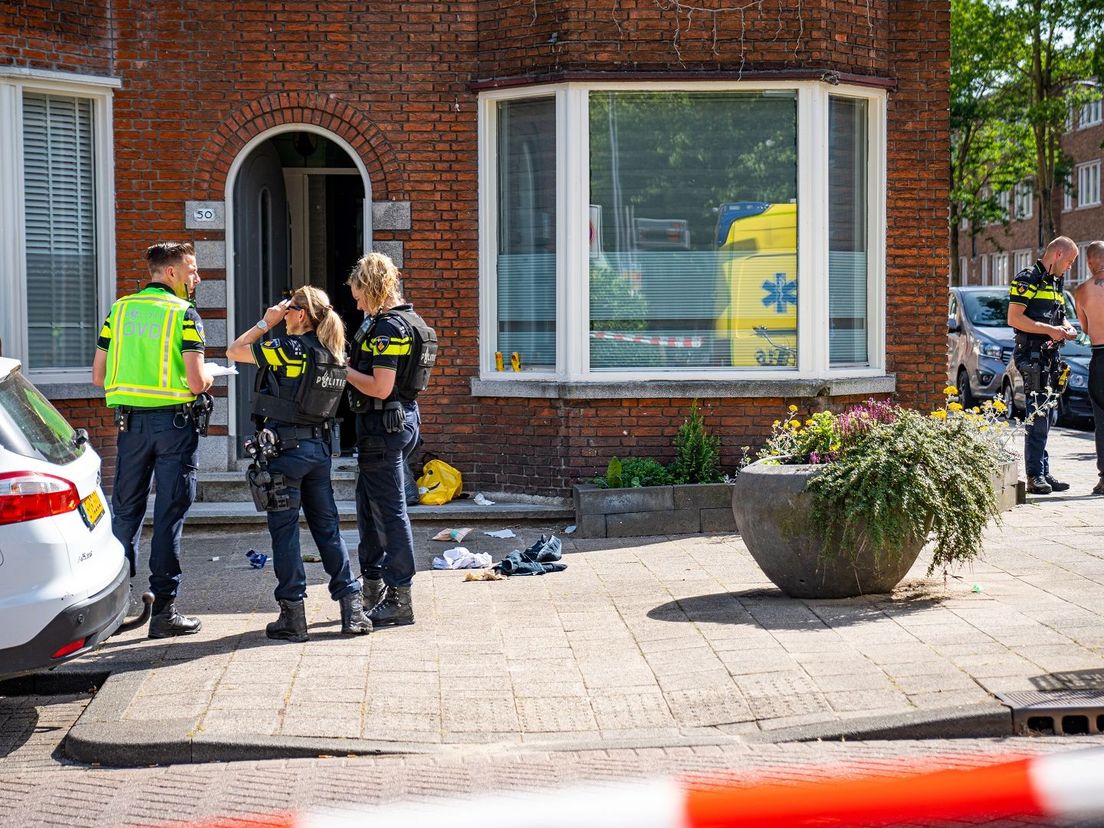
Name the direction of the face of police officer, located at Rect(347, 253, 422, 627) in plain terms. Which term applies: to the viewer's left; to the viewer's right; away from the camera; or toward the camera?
to the viewer's left

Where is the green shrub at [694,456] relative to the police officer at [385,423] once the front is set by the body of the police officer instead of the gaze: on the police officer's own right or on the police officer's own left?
on the police officer's own right

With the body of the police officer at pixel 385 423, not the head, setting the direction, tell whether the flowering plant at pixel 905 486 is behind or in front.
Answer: behind

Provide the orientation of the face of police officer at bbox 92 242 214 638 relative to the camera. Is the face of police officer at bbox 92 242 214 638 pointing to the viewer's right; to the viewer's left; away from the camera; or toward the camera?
to the viewer's right

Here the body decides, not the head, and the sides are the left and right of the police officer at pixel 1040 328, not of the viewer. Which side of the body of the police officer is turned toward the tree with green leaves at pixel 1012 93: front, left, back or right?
left

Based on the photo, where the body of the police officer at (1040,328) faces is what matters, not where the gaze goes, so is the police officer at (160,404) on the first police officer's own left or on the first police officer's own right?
on the first police officer's own right

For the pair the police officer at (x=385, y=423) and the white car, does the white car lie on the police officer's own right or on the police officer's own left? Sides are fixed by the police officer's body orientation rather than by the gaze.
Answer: on the police officer's own left

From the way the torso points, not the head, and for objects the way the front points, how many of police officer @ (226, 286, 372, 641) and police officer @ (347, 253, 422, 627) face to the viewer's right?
0

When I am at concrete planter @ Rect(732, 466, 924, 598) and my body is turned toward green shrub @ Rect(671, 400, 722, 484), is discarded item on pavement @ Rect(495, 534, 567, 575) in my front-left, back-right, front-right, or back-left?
front-left

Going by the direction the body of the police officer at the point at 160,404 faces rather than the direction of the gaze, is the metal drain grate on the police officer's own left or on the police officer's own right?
on the police officer's own right

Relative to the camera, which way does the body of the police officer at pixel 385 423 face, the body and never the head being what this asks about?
to the viewer's left

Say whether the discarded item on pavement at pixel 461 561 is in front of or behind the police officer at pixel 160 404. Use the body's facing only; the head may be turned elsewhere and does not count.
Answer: in front
